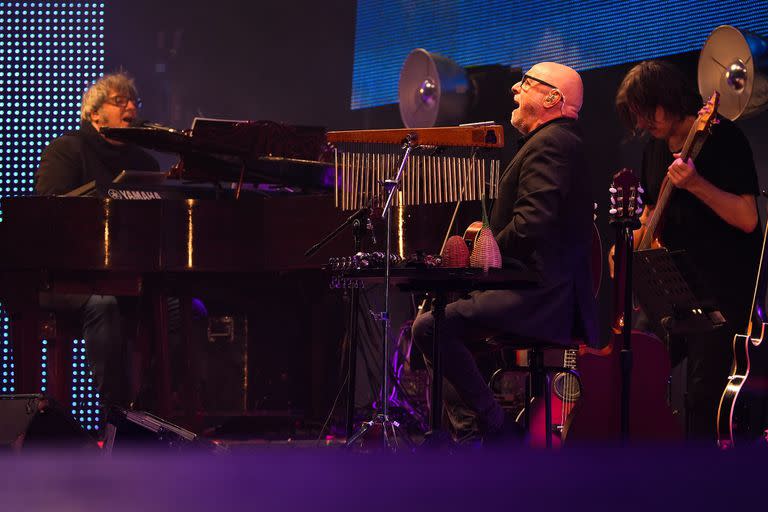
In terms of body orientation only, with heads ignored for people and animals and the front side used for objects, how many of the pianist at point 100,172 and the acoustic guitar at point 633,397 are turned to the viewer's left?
0

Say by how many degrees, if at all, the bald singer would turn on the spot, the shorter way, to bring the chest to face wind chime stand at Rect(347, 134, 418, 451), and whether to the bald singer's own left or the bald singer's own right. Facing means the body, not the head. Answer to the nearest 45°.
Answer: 0° — they already face it

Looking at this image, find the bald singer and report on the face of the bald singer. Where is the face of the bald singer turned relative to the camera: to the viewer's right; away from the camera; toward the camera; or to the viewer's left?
to the viewer's left

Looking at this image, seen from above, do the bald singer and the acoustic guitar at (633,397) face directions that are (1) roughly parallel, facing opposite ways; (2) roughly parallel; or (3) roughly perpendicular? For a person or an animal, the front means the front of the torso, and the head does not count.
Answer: roughly perpendicular

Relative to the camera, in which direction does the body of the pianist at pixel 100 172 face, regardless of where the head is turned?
to the viewer's right

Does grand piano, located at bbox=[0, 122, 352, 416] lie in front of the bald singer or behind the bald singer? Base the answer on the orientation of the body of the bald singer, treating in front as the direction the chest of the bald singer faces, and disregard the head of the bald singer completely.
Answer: in front

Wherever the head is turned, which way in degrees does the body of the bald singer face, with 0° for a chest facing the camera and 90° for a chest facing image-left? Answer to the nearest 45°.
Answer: approximately 90°

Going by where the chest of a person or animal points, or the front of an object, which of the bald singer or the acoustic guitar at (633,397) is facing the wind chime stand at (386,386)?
the bald singer
